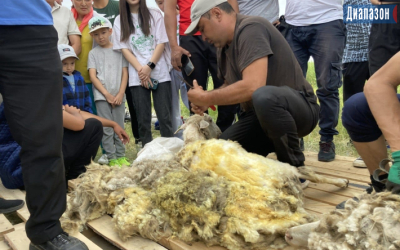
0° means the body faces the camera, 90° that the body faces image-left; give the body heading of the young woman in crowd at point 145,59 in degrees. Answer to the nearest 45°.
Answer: approximately 0°

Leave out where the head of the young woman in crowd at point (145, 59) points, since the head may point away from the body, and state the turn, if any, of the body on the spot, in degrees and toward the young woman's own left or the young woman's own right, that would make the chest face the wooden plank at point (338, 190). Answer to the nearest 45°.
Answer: approximately 45° to the young woman's own left

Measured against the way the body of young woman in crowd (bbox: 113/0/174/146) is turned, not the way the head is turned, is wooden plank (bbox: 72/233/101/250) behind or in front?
in front

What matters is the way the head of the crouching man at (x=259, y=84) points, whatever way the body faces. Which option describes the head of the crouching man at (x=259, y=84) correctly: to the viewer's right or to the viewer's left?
to the viewer's left

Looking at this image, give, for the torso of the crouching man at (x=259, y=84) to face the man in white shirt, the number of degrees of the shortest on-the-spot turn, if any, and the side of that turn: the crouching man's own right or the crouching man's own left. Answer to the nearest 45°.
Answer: approximately 135° to the crouching man's own right

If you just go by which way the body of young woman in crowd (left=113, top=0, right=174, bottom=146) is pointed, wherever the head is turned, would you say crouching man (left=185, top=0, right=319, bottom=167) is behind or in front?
in front

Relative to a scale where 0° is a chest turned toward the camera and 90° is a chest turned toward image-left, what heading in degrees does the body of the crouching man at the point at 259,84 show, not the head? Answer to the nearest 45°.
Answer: approximately 90°

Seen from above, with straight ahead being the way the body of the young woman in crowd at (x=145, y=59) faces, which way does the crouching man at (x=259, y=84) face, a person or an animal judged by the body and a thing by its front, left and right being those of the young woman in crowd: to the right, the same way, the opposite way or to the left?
to the right

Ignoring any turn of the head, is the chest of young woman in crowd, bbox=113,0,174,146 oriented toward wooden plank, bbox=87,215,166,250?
yes
